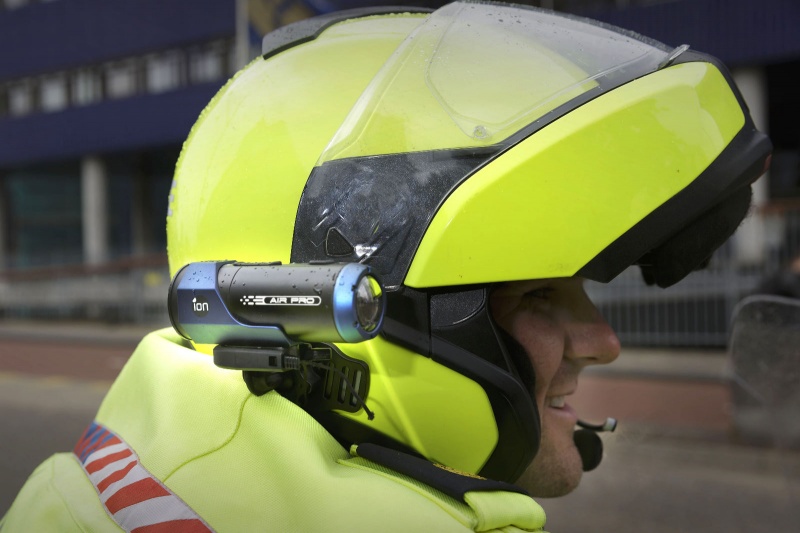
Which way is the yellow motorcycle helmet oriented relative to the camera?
to the viewer's right
